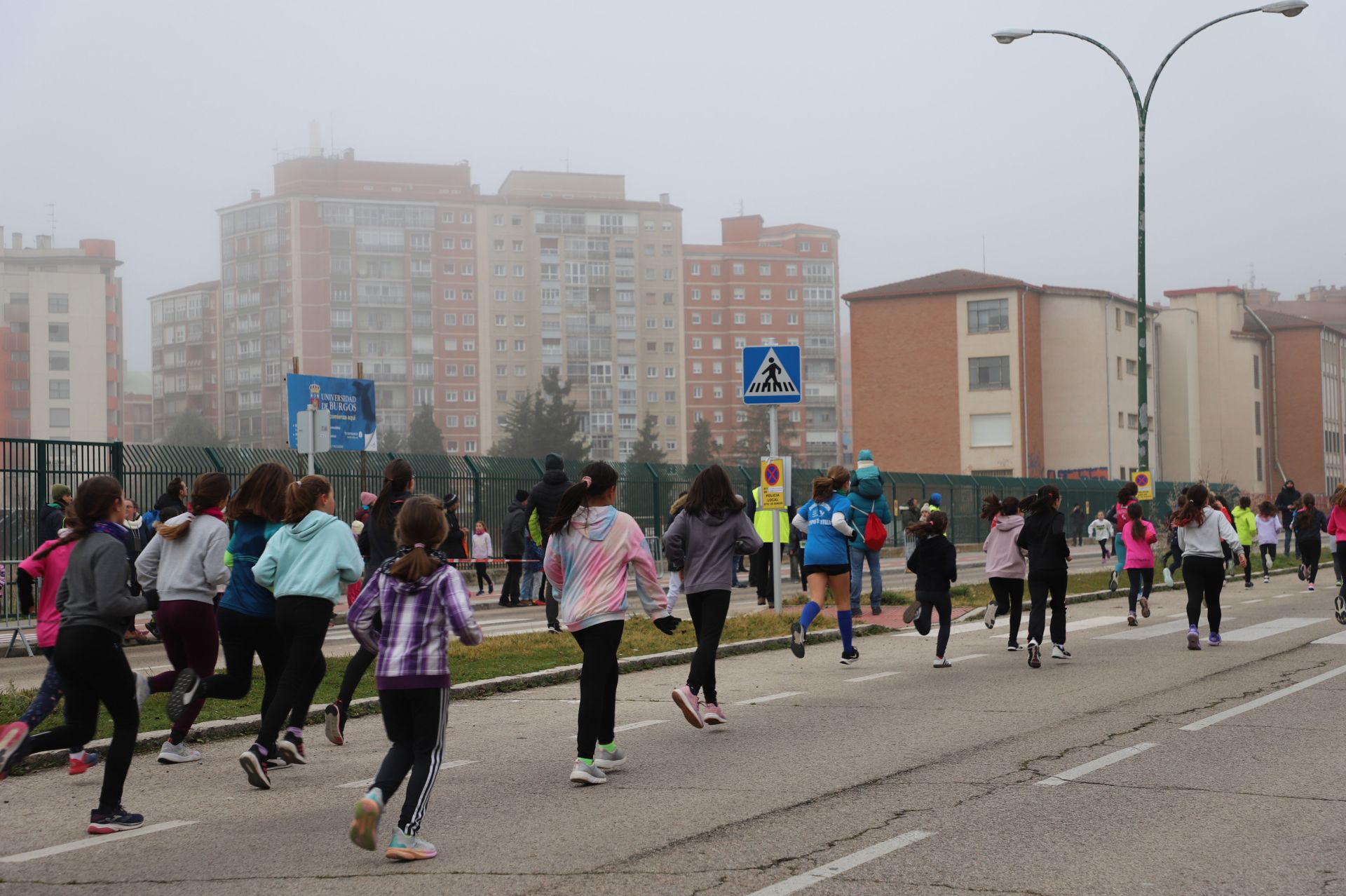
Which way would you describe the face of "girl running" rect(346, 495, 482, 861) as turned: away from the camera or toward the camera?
away from the camera

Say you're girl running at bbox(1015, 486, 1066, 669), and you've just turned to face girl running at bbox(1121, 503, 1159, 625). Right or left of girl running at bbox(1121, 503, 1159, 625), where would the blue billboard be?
left

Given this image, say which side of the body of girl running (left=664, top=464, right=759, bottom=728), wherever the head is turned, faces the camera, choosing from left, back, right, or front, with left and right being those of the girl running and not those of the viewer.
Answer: back

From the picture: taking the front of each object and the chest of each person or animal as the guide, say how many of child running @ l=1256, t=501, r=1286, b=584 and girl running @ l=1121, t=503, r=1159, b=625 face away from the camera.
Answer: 2

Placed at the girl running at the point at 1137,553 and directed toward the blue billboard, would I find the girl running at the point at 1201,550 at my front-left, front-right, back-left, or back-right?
back-left

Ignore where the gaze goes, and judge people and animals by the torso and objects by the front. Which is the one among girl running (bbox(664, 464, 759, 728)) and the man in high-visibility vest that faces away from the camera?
the girl running

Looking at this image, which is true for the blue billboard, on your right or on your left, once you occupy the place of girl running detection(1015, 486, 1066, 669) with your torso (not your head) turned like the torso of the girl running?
on your left

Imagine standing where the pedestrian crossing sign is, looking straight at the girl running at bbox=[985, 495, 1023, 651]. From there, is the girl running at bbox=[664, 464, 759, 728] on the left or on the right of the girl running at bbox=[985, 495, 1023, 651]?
right

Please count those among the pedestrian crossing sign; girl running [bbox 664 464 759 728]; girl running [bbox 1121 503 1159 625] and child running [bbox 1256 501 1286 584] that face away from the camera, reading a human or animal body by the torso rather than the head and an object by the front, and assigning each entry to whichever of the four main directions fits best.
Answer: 3

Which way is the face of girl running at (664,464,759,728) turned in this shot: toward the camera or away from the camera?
away from the camera

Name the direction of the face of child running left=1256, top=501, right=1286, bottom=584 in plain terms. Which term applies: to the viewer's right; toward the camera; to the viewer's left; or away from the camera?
away from the camera

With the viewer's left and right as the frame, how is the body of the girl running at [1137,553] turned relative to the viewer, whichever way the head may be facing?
facing away from the viewer
